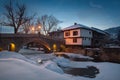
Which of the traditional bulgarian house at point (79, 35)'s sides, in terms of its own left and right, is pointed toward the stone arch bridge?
front

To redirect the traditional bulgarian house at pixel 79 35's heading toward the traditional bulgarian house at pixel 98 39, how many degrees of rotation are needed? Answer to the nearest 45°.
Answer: approximately 180°

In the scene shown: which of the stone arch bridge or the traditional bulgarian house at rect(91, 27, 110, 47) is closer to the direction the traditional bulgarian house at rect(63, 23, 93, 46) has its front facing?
the stone arch bridge
